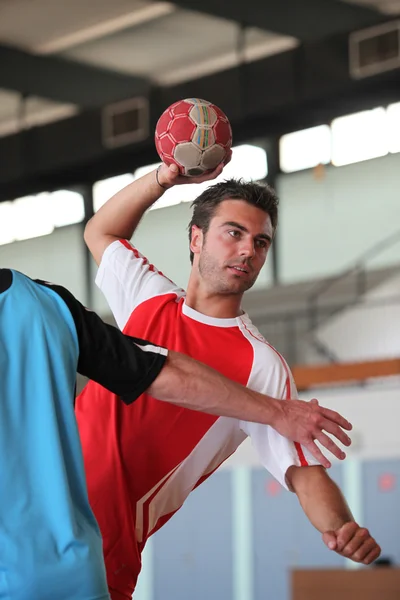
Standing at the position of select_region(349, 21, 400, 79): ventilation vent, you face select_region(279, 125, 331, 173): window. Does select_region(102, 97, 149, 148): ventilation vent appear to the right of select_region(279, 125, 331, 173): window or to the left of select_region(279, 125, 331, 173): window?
left

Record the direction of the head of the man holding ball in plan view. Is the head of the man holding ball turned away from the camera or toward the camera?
toward the camera

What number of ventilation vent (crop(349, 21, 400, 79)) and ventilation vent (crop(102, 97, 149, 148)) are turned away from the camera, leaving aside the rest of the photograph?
0

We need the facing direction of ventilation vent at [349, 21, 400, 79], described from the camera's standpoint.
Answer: facing the viewer and to the left of the viewer

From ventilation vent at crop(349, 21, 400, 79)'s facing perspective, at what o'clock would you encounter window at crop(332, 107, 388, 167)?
The window is roughly at 4 o'clock from the ventilation vent.

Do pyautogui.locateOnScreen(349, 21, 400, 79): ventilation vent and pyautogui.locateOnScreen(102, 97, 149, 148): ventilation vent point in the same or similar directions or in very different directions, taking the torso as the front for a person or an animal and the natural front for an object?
same or similar directions

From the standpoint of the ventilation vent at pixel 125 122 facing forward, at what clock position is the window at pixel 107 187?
The window is roughly at 4 o'clock from the ventilation vent.

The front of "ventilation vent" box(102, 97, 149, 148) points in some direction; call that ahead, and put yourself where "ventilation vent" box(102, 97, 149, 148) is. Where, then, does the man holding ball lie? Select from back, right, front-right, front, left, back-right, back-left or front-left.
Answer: front-left

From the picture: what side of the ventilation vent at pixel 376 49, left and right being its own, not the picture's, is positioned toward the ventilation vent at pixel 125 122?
right

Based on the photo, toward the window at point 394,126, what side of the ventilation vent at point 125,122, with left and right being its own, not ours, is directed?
left

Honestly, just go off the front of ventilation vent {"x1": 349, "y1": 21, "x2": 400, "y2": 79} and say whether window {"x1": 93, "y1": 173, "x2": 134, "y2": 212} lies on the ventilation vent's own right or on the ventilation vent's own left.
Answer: on the ventilation vent's own right

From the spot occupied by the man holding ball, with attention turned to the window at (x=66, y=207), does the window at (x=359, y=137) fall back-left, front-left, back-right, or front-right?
front-right

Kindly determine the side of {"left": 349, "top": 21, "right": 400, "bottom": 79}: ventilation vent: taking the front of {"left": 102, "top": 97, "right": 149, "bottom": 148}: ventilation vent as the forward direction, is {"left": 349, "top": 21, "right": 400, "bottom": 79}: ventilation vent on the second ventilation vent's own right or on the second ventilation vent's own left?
on the second ventilation vent's own left

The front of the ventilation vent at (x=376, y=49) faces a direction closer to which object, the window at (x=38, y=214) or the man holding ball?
the man holding ball

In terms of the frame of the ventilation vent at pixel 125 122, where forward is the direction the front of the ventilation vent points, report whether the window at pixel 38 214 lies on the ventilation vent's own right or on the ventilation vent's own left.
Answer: on the ventilation vent's own right

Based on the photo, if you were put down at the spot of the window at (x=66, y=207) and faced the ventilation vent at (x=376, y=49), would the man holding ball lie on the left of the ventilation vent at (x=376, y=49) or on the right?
right
